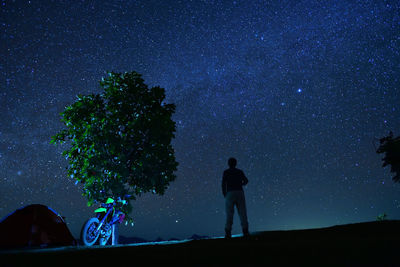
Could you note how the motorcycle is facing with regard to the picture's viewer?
facing the viewer and to the left of the viewer

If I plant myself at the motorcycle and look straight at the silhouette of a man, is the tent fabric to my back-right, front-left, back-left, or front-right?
back-right
